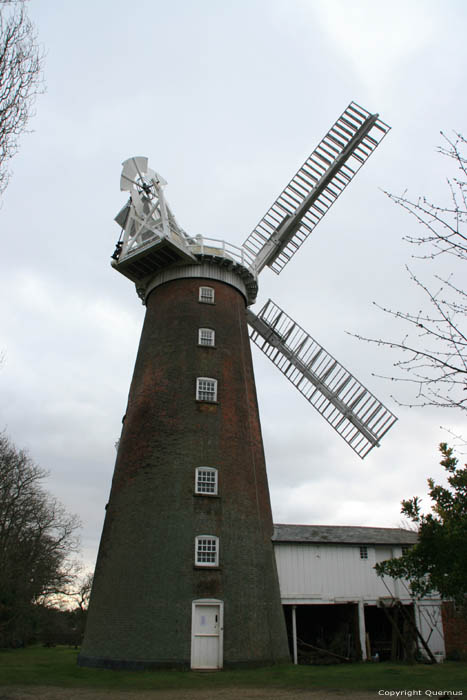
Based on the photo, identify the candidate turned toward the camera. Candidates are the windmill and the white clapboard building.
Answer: the white clapboard building

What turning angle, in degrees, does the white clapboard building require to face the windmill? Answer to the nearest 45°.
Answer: approximately 45° to its right

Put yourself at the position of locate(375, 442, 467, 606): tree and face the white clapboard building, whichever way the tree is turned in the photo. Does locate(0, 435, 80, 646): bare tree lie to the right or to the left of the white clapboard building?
left

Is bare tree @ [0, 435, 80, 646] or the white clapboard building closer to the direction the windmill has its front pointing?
the white clapboard building

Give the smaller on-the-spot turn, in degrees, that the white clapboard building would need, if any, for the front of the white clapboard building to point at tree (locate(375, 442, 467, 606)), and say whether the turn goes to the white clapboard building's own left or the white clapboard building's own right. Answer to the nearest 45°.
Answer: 0° — it already faces it

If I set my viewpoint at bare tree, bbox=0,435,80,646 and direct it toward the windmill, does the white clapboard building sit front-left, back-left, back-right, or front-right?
front-left

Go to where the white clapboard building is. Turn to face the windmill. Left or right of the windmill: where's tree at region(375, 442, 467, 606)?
left

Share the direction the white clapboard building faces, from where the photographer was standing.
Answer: facing the viewer

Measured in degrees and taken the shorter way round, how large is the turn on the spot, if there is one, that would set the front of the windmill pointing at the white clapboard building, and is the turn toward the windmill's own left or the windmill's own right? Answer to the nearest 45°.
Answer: approximately 90° to the windmill's own left

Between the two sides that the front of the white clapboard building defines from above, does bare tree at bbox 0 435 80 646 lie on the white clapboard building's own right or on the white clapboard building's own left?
on the white clapboard building's own right
